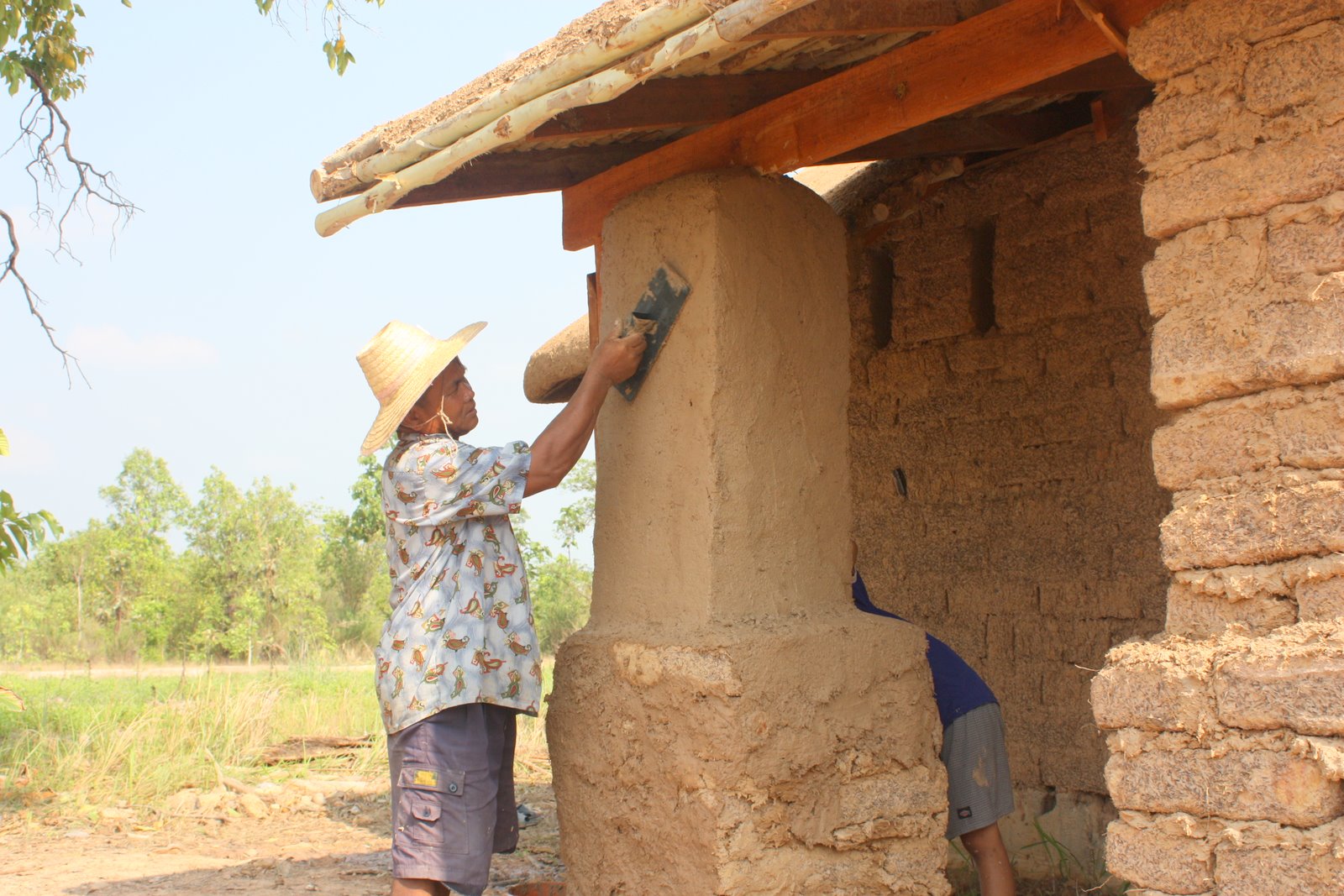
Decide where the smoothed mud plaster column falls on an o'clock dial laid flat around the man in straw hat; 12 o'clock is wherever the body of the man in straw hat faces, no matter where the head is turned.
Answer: The smoothed mud plaster column is roughly at 12 o'clock from the man in straw hat.

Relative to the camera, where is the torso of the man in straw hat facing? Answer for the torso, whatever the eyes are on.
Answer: to the viewer's right

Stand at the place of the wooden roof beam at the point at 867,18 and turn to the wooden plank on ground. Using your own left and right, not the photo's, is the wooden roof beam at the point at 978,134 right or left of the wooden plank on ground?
right

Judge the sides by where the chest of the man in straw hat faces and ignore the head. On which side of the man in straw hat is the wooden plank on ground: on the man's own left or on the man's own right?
on the man's own left

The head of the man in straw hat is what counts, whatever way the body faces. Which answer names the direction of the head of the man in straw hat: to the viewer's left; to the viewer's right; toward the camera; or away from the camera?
to the viewer's right

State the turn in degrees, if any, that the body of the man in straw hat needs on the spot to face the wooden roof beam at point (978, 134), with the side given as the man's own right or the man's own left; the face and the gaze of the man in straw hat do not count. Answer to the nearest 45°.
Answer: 0° — they already face it
